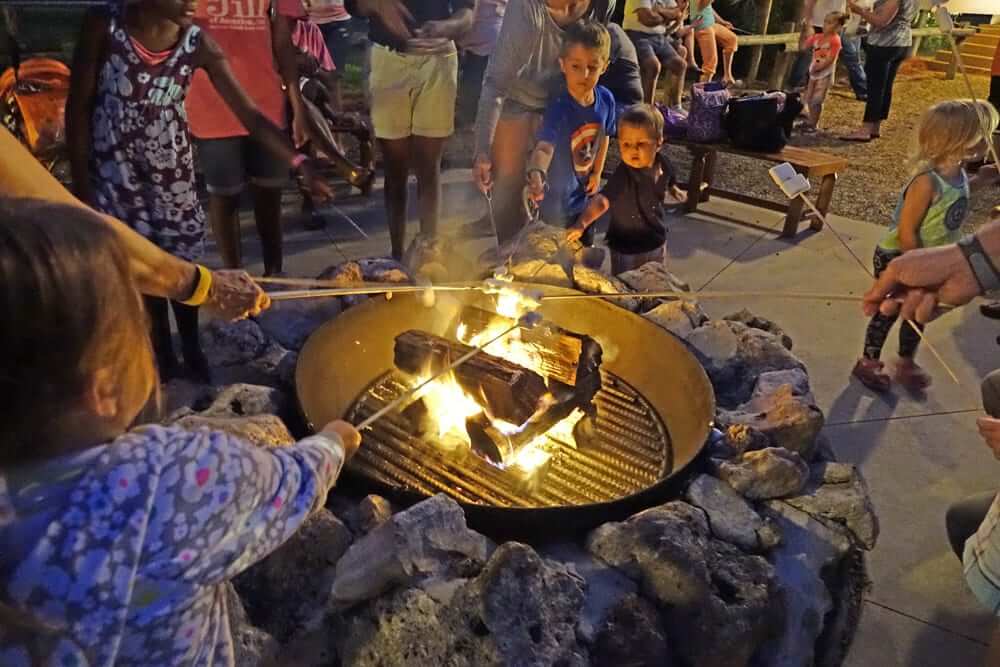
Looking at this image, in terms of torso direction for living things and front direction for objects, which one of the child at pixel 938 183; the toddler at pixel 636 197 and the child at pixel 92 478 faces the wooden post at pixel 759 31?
the child at pixel 92 478

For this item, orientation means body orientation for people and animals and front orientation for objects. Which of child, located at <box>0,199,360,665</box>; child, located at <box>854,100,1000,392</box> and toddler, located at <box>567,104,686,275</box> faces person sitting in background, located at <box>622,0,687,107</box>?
child, located at <box>0,199,360,665</box>

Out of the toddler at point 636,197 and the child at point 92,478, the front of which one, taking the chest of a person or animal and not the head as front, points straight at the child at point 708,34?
the child at point 92,478

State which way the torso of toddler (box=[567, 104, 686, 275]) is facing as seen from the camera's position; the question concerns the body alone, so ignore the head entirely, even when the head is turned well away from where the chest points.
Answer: toward the camera

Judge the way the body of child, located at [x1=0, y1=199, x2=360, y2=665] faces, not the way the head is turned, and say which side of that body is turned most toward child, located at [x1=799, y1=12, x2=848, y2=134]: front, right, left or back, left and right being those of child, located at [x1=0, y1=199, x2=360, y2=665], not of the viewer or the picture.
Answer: front

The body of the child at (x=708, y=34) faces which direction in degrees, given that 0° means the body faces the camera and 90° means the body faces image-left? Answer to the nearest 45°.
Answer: approximately 315°

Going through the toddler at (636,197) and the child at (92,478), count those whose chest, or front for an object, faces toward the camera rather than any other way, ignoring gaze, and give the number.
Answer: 1

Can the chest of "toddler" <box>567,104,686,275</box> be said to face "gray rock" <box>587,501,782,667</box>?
yes

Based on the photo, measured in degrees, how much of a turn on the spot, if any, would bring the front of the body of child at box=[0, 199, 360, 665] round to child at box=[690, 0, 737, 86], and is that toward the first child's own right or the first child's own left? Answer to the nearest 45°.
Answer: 0° — they already face them

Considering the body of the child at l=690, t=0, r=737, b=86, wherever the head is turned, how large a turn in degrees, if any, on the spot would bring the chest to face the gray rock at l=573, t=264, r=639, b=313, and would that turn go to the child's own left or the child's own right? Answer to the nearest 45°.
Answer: approximately 45° to the child's own right

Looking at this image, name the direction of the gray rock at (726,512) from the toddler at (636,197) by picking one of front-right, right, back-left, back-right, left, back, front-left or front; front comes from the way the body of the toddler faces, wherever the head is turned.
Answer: front

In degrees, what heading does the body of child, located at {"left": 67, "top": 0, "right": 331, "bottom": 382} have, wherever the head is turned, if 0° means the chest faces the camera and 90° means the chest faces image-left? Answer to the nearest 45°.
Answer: approximately 315°

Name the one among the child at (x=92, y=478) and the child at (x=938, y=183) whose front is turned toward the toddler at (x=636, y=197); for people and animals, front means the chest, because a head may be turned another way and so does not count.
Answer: the child at (x=92, y=478)

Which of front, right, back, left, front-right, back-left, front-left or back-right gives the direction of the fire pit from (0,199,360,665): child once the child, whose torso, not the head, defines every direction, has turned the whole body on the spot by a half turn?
back
